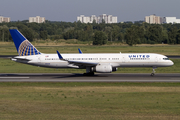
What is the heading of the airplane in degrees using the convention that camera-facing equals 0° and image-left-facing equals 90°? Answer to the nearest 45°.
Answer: approximately 270°
